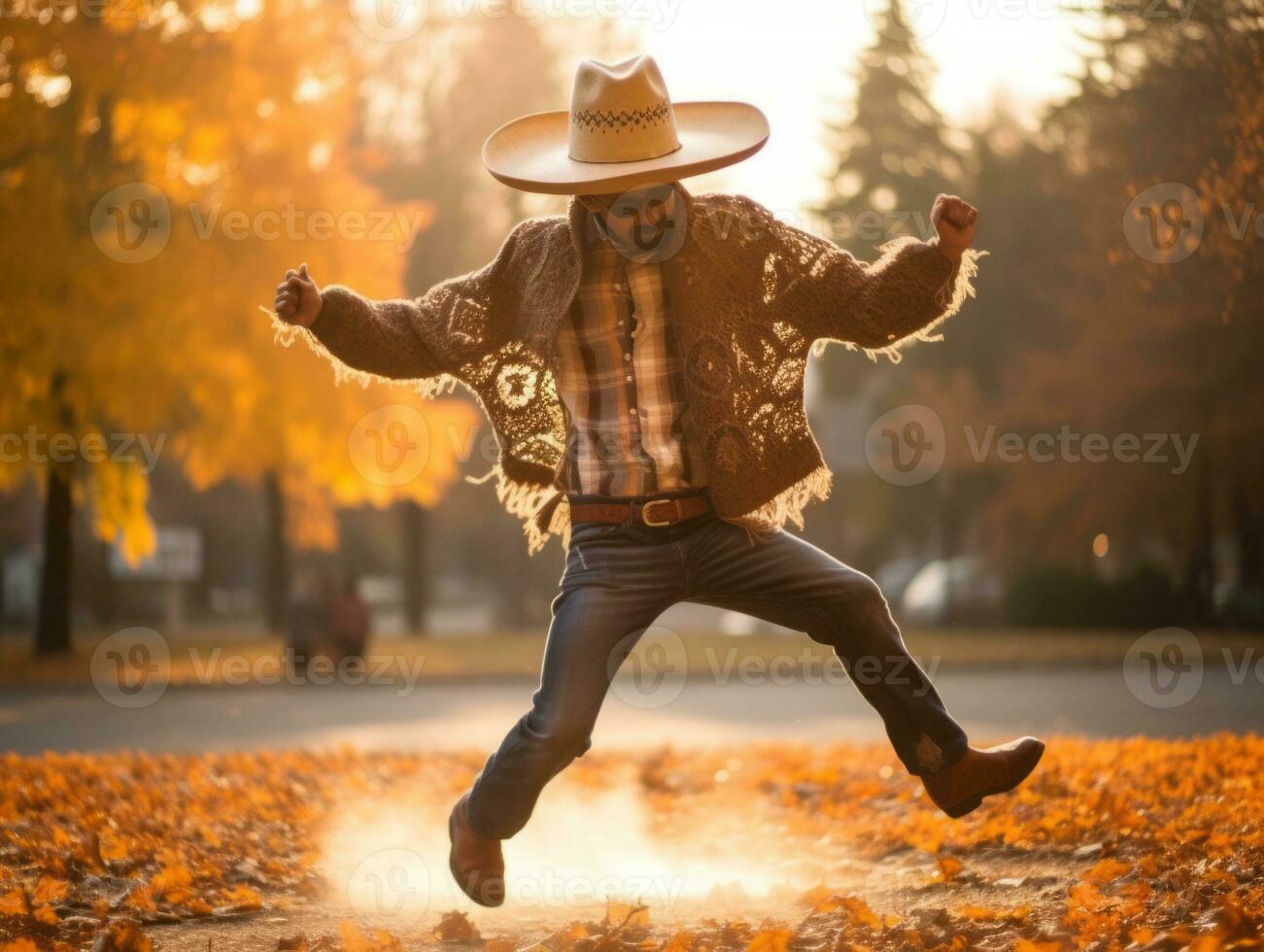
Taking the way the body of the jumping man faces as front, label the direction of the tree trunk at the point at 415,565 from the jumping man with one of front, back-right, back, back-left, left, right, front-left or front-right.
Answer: back

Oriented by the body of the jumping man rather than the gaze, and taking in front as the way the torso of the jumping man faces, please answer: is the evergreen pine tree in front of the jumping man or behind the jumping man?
behind

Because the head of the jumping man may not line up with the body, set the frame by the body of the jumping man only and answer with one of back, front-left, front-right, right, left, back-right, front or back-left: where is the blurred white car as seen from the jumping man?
back

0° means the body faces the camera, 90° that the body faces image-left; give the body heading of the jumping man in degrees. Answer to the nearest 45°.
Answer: approximately 0°

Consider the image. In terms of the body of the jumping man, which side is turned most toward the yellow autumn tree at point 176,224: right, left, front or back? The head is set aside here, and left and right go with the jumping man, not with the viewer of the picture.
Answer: back
